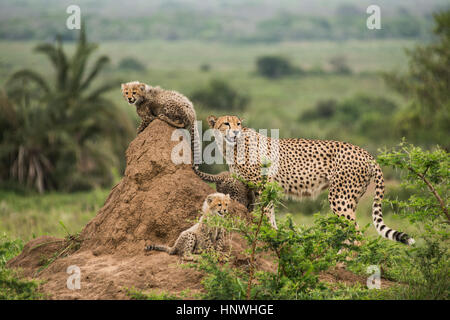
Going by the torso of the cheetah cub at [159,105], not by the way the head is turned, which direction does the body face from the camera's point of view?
to the viewer's left

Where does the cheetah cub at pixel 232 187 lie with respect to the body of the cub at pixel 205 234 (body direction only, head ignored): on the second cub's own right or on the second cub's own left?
on the second cub's own left

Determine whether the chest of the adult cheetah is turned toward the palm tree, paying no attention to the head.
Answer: no

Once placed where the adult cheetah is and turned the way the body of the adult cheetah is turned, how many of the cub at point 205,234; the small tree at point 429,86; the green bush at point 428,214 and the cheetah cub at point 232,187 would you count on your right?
1

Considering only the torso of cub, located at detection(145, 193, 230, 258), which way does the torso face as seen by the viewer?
to the viewer's right

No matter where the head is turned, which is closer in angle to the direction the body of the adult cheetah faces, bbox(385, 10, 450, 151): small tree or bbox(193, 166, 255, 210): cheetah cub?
the cheetah cub

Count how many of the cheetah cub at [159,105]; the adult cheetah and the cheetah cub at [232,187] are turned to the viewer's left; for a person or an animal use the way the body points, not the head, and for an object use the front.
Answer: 2

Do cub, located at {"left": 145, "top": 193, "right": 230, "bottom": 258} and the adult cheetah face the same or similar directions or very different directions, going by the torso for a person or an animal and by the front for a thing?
very different directions

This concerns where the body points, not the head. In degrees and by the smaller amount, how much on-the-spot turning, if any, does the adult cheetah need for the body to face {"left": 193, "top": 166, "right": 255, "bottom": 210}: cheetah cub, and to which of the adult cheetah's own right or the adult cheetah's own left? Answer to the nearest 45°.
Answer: approximately 45° to the adult cheetah's own left

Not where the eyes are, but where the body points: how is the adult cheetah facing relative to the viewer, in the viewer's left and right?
facing to the left of the viewer

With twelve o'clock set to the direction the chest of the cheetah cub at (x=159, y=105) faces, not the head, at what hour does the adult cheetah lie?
The adult cheetah is roughly at 6 o'clock from the cheetah cub.

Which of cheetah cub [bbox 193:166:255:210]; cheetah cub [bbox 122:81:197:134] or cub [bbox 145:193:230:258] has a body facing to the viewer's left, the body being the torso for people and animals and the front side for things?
cheetah cub [bbox 122:81:197:134]

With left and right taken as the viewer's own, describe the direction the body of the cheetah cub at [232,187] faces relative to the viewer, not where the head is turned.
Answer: facing to the right of the viewer

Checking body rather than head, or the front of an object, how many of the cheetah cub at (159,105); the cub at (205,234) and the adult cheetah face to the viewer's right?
1
